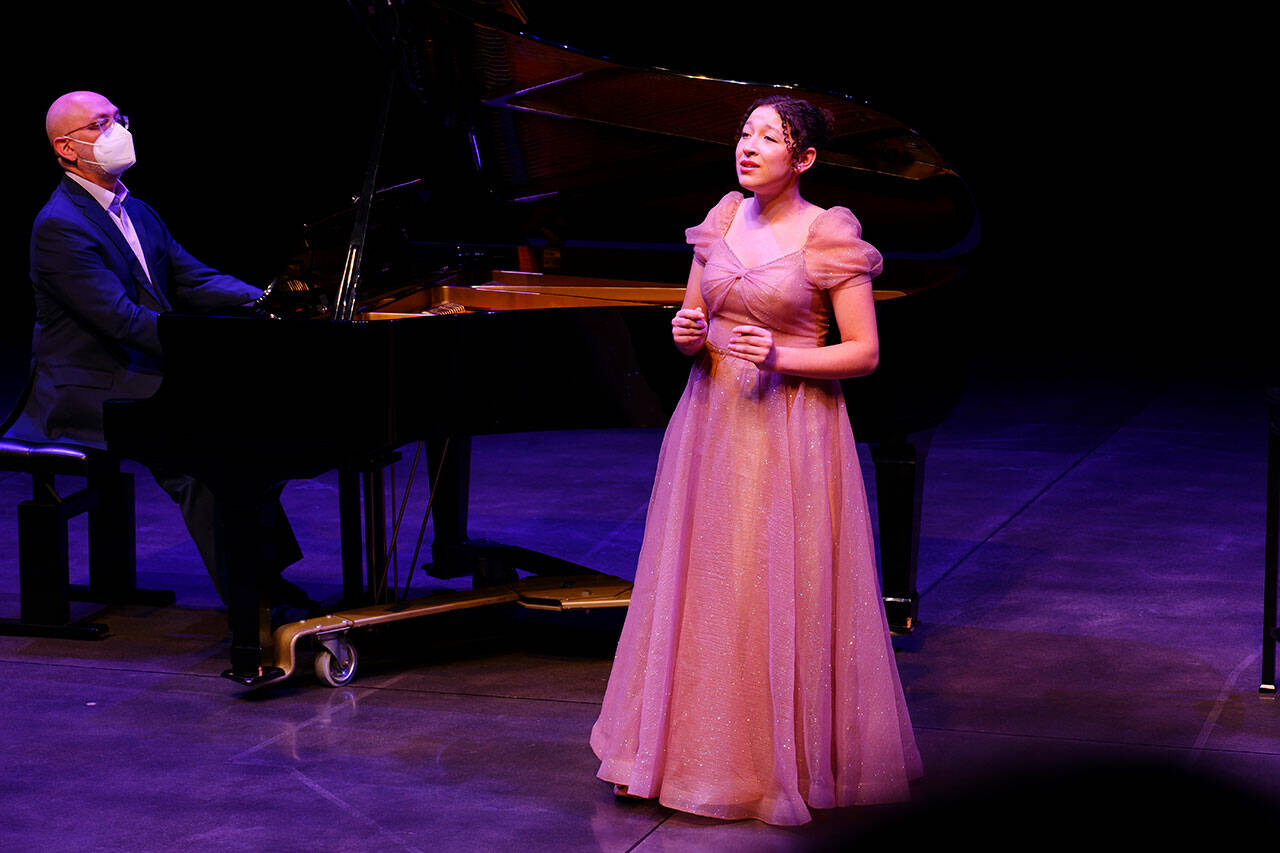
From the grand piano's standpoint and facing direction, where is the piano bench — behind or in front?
in front

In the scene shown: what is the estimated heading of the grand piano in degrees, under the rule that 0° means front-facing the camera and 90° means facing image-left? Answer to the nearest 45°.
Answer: approximately 90°

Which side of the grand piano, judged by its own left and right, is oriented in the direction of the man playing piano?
front
